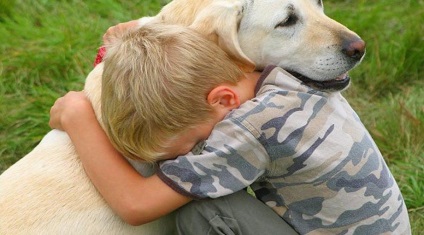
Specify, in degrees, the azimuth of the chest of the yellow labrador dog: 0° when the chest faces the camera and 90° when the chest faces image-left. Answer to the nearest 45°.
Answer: approximately 270°
